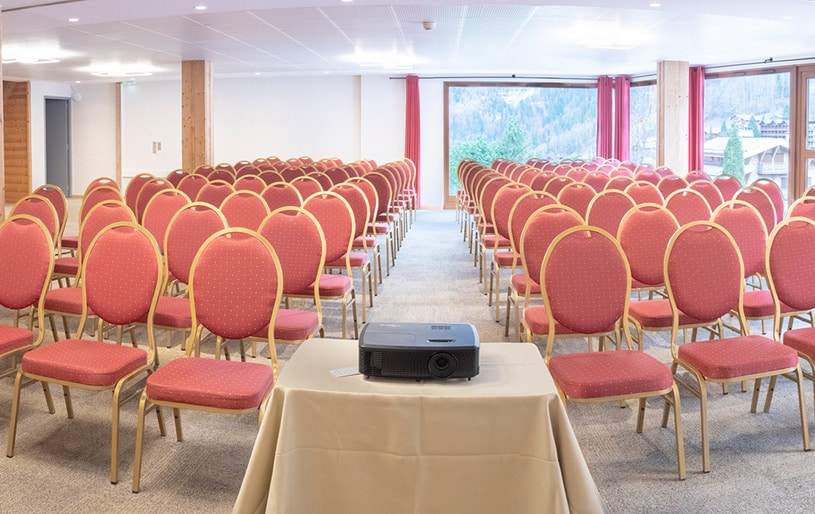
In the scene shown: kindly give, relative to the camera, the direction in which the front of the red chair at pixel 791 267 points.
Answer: facing the viewer and to the right of the viewer

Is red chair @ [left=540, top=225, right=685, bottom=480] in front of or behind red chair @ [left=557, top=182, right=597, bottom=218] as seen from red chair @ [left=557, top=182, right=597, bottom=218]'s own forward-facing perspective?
in front

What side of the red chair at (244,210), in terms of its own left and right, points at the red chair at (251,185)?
back

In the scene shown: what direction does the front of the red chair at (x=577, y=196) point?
toward the camera

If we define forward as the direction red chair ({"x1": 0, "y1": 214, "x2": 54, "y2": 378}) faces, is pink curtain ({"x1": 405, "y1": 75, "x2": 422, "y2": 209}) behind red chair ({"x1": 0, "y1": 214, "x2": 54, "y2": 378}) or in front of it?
behind

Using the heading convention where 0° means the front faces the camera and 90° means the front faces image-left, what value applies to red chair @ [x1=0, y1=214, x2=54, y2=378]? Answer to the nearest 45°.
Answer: approximately 45°

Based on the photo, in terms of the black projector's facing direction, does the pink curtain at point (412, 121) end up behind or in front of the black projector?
behind

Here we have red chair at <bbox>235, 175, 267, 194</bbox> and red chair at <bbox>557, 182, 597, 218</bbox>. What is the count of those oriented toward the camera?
2

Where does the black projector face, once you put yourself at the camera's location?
facing the viewer

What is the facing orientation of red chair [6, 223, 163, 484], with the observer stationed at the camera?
facing the viewer and to the left of the viewer

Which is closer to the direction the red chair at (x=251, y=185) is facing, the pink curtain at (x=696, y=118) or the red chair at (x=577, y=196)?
the red chair

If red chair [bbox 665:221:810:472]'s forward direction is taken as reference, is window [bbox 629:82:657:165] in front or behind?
behind

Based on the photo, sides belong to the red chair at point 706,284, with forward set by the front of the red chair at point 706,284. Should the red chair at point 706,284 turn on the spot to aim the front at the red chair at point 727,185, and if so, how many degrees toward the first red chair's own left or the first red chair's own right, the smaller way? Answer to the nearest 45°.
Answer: approximately 135° to the first red chair's own left
